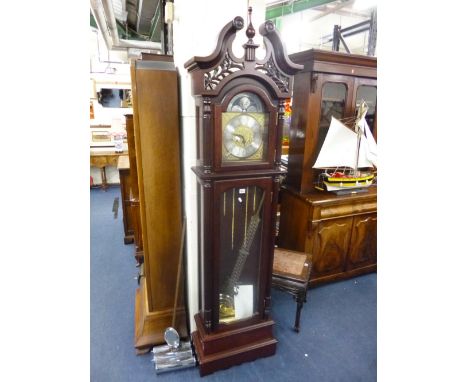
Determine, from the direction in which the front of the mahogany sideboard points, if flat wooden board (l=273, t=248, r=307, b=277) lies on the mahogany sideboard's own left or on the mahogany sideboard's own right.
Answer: on the mahogany sideboard's own right

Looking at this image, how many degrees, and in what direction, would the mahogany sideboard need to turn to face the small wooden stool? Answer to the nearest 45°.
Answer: approximately 45° to its right

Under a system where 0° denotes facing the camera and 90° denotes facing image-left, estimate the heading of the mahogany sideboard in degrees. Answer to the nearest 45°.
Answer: approximately 315°

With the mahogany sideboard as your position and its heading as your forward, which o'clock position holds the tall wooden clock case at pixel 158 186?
The tall wooden clock case is roughly at 3 o'clock from the mahogany sideboard.

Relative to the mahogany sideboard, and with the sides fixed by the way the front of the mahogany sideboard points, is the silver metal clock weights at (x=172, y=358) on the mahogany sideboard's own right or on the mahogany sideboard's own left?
on the mahogany sideboard's own right
